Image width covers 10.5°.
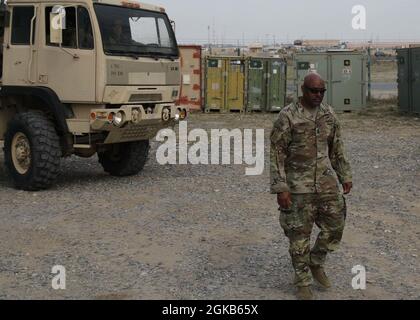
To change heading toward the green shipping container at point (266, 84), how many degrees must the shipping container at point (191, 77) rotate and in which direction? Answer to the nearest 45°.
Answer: approximately 90° to its left

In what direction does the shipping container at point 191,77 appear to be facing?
toward the camera

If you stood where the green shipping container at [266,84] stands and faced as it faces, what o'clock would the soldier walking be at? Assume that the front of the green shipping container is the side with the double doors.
The soldier walking is roughly at 12 o'clock from the green shipping container.

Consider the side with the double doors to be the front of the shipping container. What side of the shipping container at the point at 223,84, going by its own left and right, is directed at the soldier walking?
front

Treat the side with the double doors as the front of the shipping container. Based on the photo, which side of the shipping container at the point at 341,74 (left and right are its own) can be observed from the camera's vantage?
front

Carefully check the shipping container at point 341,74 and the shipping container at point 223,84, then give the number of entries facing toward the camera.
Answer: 2

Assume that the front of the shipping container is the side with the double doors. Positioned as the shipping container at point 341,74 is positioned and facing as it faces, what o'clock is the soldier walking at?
The soldier walking is roughly at 12 o'clock from the shipping container.

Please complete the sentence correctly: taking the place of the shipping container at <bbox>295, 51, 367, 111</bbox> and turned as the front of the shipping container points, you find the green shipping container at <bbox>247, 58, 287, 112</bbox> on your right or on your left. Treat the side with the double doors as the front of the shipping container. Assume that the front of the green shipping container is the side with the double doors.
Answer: on your right
